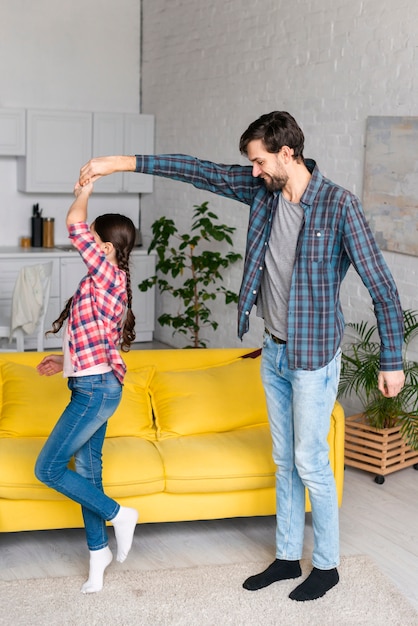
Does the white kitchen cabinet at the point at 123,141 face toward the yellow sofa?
yes

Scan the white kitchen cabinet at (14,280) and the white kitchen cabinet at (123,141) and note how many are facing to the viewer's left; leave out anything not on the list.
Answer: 0

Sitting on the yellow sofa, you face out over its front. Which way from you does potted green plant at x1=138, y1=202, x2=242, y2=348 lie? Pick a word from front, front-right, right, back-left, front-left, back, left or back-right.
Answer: back

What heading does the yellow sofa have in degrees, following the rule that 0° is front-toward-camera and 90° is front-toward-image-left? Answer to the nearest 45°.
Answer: approximately 0°

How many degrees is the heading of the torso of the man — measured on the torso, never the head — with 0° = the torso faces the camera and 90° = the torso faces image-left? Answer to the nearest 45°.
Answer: approximately 45°

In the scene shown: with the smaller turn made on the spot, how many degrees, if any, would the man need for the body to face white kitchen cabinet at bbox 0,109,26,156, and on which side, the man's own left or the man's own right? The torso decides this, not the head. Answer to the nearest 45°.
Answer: approximately 90° to the man's own right

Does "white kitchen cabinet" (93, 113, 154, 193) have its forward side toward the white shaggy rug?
yes

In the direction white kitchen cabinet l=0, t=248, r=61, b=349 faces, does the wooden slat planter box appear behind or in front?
in front
